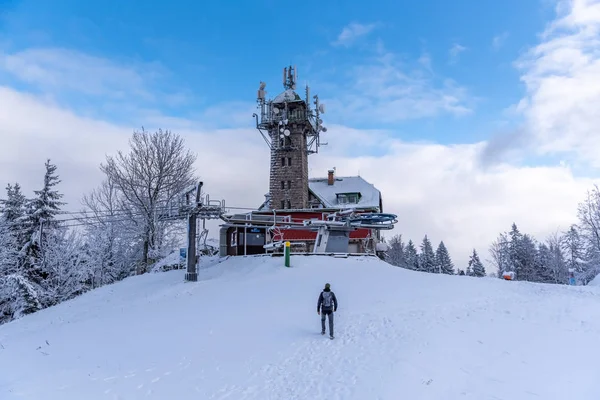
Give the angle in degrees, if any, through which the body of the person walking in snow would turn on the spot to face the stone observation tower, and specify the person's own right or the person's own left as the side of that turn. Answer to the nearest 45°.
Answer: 0° — they already face it

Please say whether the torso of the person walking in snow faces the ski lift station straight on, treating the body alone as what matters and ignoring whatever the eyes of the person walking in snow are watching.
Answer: yes

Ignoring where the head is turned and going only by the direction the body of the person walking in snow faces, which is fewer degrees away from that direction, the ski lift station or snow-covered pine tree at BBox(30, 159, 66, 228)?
the ski lift station

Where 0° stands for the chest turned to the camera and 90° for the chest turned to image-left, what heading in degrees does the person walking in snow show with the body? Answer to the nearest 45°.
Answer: approximately 180°

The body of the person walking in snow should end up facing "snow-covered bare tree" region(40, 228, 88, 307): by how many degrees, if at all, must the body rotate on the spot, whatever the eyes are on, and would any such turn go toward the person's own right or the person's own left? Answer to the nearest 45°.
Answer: approximately 45° to the person's own left
